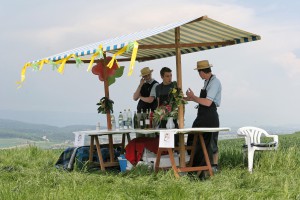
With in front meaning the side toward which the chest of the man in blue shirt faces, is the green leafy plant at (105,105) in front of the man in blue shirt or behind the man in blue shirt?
in front

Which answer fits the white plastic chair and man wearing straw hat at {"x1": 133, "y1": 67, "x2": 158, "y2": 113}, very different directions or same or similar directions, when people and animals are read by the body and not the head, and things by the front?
very different directions

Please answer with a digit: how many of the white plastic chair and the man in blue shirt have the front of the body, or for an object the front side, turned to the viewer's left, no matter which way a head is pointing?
1

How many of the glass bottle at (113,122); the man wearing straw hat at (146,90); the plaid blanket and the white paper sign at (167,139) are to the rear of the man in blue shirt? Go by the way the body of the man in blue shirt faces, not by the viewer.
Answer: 0

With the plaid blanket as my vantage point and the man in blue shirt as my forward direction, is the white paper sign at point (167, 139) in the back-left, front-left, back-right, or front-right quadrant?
front-right

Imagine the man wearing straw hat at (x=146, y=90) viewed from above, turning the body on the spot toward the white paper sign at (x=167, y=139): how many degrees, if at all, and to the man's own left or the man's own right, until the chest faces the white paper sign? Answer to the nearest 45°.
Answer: approximately 45° to the man's own left

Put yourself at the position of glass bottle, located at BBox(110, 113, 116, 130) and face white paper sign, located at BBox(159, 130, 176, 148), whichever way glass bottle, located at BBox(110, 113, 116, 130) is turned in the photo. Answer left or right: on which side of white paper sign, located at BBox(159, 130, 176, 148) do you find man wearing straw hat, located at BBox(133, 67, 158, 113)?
left

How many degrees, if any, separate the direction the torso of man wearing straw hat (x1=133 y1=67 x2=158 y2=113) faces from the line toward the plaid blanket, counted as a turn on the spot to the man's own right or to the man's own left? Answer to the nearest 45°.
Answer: approximately 45° to the man's own right
